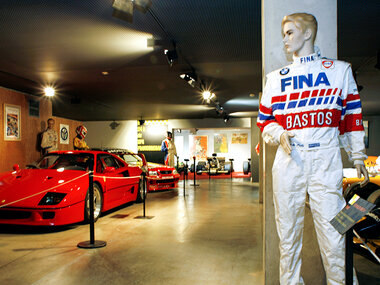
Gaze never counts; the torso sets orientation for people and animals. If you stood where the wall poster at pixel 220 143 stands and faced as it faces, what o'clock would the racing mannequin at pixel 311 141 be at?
The racing mannequin is roughly at 12 o'clock from the wall poster.

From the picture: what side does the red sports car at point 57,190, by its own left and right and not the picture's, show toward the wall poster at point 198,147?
back

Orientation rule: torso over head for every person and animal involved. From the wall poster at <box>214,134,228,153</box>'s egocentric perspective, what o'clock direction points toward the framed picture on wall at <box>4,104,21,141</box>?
The framed picture on wall is roughly at 1 o'clock from the wall poster.

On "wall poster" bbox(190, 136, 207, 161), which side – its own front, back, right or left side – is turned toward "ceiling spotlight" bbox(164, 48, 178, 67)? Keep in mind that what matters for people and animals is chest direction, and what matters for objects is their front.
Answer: front

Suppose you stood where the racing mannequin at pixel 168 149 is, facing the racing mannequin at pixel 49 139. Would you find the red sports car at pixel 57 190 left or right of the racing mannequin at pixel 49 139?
left

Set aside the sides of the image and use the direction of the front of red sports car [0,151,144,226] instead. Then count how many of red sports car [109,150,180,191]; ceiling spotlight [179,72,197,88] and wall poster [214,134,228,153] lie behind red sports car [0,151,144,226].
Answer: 3

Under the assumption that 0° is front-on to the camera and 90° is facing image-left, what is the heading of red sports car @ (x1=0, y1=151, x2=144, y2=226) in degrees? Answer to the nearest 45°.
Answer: approximately 45°

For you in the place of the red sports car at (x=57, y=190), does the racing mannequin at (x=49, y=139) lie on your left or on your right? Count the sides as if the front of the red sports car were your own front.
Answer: on your right

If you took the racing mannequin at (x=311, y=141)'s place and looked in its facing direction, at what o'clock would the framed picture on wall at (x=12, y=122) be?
The framed picture on wall is roughly at 4 o'clock from the racing mannequin.

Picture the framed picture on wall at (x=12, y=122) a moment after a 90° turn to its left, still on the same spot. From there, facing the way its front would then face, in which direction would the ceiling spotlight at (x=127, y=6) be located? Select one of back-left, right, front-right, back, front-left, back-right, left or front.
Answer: back-right

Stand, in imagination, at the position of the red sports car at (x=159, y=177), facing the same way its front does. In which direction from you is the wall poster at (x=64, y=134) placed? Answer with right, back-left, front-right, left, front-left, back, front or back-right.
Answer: back

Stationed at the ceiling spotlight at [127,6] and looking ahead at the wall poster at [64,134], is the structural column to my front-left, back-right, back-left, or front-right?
back-right

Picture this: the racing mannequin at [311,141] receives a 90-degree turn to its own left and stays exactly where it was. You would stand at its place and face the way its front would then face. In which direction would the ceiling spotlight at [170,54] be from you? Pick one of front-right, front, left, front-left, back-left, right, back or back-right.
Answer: back-left
